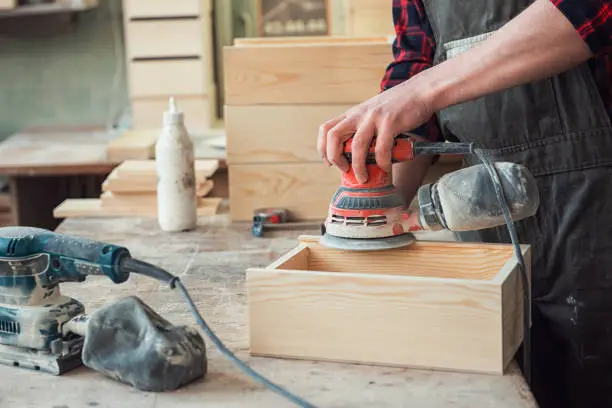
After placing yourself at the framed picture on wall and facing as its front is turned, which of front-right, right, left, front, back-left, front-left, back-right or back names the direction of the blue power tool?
front

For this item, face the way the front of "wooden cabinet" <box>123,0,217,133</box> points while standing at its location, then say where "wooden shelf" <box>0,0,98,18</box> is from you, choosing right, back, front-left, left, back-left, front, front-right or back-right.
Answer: right

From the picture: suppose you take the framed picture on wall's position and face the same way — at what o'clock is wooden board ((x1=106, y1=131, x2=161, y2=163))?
The wooden board is roughly at 1 o'clock from the framed picture on wall.

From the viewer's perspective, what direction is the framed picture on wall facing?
toward the camera

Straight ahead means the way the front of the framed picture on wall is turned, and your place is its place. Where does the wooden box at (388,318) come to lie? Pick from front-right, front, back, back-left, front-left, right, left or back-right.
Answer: front

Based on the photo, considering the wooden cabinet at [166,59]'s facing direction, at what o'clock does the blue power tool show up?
The blue power tool is roughly at 12 o'clock from the wooden cabinet.

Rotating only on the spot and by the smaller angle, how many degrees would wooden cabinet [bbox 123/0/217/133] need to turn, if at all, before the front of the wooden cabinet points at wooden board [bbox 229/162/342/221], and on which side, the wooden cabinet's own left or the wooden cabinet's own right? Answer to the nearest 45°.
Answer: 0° — it already faces it

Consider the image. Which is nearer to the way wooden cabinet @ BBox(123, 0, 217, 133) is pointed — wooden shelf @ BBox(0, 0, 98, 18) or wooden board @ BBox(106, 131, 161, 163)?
the wooden board

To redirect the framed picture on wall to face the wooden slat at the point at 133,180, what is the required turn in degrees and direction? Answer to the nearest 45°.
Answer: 0° — it already faces it

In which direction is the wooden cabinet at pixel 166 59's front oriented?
toward the camera

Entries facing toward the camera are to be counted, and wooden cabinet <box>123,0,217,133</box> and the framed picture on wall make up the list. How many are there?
2

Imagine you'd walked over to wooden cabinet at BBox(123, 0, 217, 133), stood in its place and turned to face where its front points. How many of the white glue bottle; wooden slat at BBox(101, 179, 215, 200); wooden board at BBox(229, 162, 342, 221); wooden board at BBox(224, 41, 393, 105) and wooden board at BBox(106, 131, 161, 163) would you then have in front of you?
5
